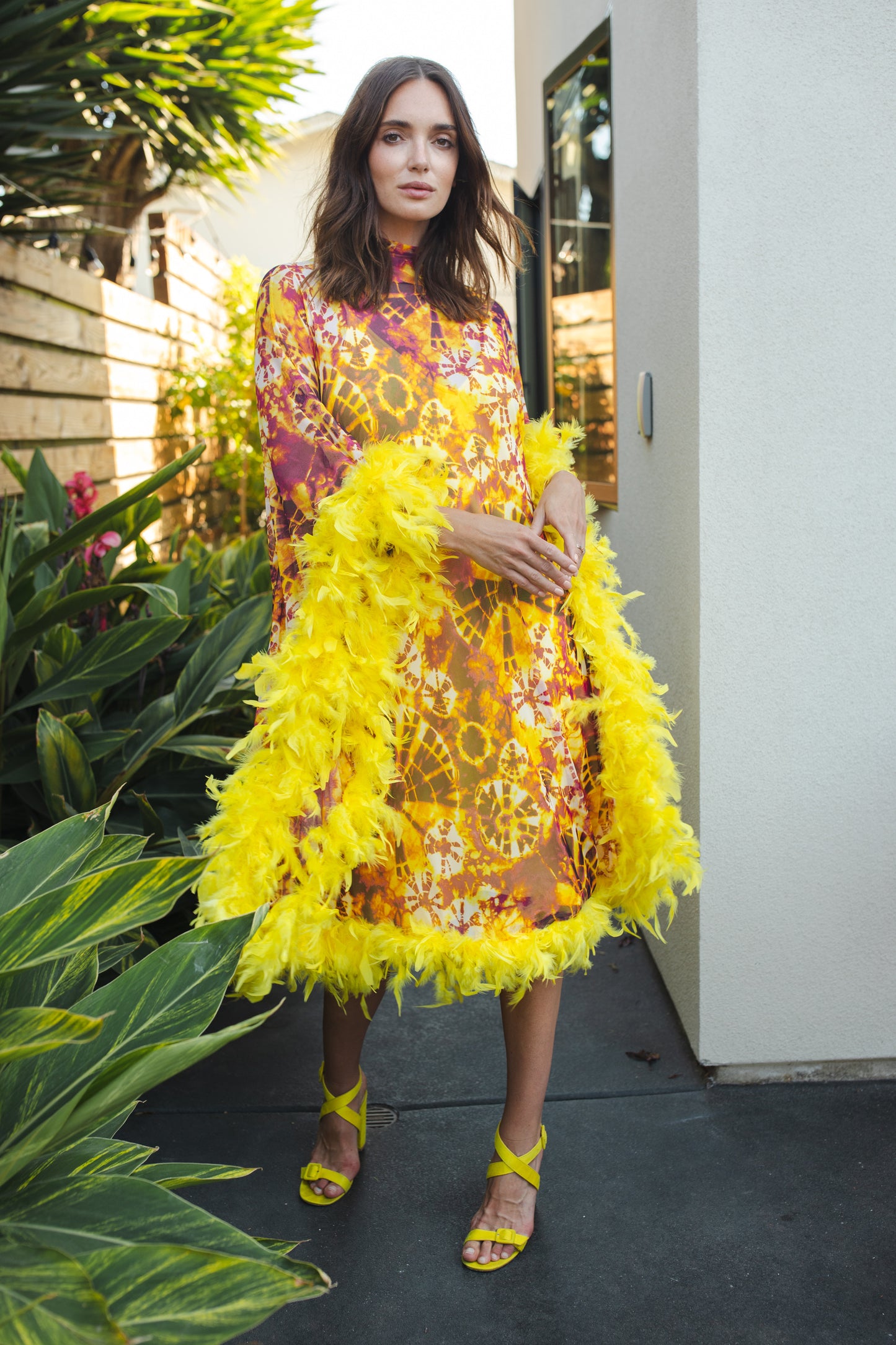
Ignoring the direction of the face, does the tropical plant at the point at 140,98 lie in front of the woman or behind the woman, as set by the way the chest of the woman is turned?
behind

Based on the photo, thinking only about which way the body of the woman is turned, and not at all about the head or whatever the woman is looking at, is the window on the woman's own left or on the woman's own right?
on the woman's own left

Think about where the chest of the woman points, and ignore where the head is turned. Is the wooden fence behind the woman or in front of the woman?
behind

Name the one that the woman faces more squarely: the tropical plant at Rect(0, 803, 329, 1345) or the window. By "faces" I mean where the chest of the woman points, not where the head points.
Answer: the tropical plant

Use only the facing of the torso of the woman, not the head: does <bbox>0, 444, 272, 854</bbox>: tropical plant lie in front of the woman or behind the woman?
behind

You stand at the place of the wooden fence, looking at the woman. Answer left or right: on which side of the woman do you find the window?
left
